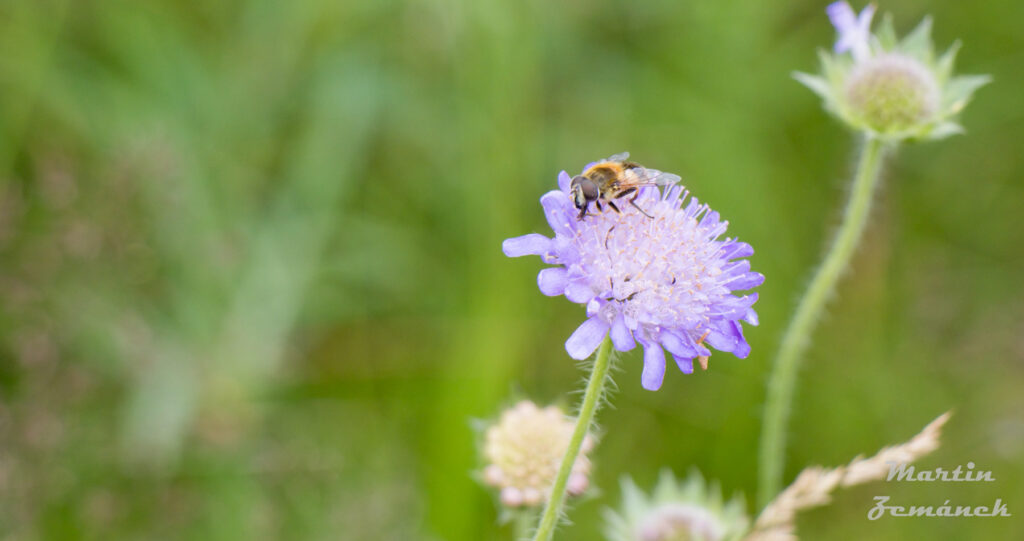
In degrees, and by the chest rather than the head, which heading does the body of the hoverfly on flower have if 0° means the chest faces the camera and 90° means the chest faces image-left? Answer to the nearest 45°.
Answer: approximately 45°
